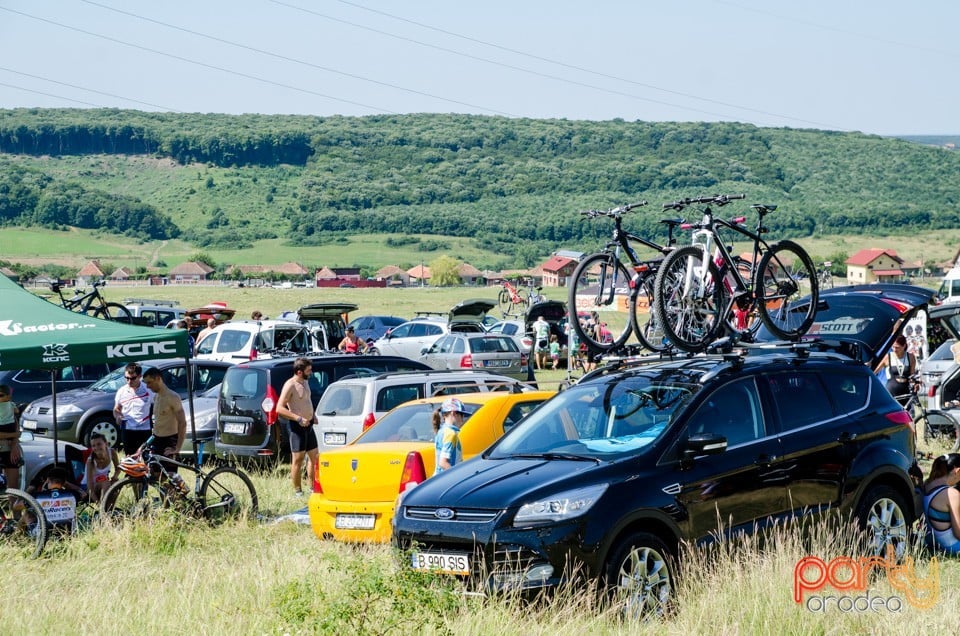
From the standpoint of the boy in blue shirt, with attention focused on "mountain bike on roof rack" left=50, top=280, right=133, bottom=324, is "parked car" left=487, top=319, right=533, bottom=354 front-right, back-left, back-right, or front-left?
front-right

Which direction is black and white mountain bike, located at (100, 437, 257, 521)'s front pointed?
to the viewer's left

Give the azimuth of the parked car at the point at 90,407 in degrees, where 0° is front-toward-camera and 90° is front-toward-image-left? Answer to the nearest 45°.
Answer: approximately 45°

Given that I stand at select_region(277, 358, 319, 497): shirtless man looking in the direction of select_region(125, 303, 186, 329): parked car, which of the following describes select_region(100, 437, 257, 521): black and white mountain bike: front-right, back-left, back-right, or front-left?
back-left

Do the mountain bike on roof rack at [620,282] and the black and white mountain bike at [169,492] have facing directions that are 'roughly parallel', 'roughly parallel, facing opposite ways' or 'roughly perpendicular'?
roughly parallel

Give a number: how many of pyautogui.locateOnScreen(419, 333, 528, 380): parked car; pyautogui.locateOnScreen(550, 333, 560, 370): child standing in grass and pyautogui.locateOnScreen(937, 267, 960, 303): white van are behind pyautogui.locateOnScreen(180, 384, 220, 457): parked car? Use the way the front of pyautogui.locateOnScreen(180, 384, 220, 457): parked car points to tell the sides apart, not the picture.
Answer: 3

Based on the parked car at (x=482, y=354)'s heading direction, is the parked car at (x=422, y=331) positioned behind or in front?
in front

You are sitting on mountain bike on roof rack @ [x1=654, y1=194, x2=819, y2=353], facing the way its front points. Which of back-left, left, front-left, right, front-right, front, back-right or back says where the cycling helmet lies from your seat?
front-right

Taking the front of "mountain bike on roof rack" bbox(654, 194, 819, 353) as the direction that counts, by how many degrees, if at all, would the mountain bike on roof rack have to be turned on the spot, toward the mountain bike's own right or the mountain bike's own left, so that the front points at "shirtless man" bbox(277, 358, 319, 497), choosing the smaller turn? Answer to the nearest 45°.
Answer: approximately 90° to the mountain bike's own right

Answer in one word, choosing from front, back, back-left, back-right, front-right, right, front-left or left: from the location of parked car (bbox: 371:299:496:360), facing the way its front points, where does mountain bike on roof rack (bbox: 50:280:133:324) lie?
left

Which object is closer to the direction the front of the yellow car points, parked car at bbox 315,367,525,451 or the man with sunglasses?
the parked car

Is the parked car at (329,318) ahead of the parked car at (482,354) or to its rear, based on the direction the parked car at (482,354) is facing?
ahead

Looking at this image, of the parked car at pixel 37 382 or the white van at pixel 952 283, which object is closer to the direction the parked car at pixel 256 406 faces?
the white van

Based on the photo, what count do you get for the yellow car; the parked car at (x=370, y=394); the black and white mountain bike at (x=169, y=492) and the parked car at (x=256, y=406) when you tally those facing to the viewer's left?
1
